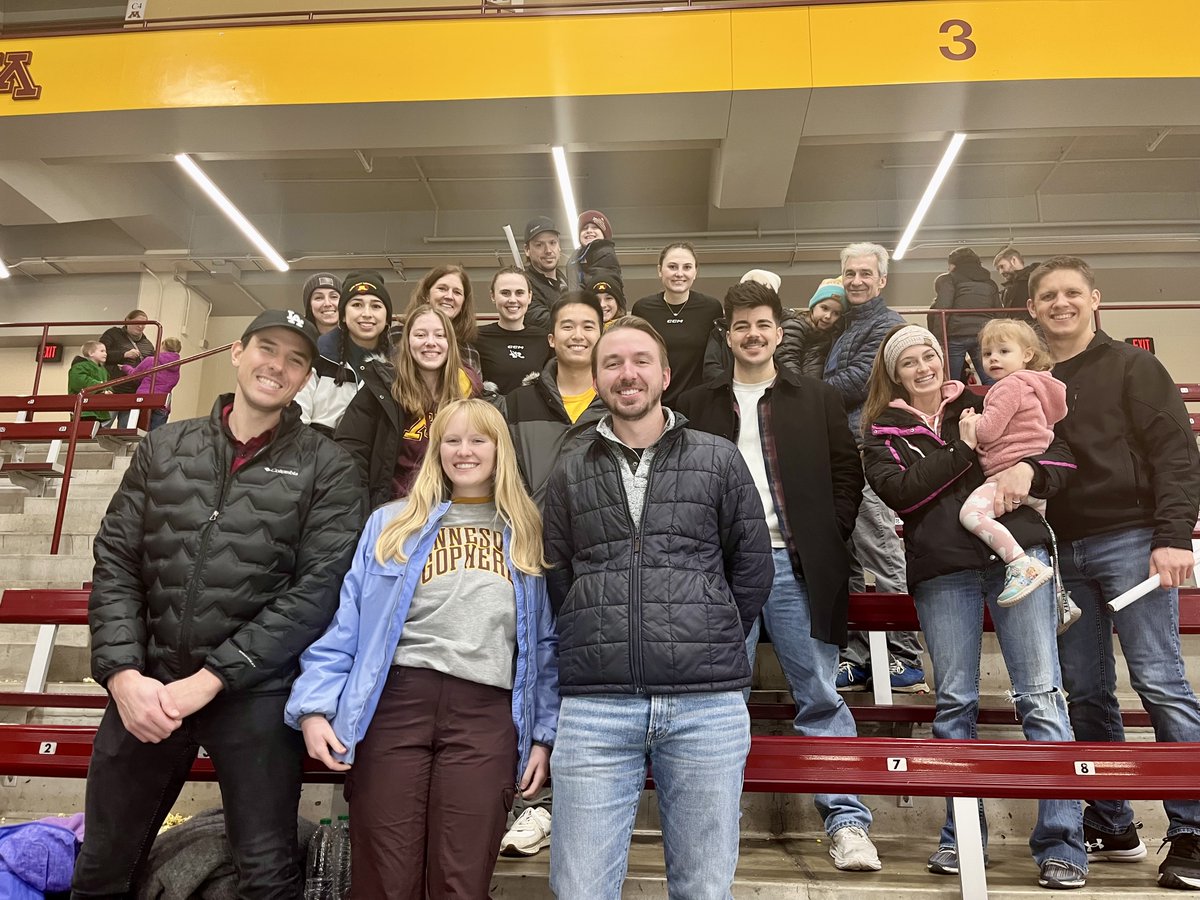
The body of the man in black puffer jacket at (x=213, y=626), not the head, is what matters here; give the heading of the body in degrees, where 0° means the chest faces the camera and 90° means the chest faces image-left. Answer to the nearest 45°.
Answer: approximately 0°

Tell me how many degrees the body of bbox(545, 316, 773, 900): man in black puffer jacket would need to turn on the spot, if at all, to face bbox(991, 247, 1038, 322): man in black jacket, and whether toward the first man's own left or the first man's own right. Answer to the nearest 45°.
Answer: approximately 135° to the first man's own left

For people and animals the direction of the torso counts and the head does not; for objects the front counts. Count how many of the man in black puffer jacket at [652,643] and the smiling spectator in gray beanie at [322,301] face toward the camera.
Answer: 2

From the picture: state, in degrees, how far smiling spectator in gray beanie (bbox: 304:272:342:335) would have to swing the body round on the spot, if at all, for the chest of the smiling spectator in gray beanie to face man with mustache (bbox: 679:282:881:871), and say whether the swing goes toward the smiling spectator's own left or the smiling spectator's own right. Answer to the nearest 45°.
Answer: approximately 45° to the smiling spectator's own left

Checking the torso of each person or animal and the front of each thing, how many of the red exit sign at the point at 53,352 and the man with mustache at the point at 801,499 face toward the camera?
2

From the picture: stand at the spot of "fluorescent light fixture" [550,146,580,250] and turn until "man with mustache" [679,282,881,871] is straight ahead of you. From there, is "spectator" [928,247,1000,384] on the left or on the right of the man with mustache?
left

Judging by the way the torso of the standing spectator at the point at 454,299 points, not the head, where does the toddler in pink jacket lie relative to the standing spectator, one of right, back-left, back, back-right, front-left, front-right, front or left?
front-left

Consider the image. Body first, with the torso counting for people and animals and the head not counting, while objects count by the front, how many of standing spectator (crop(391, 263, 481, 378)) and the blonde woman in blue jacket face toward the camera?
2
